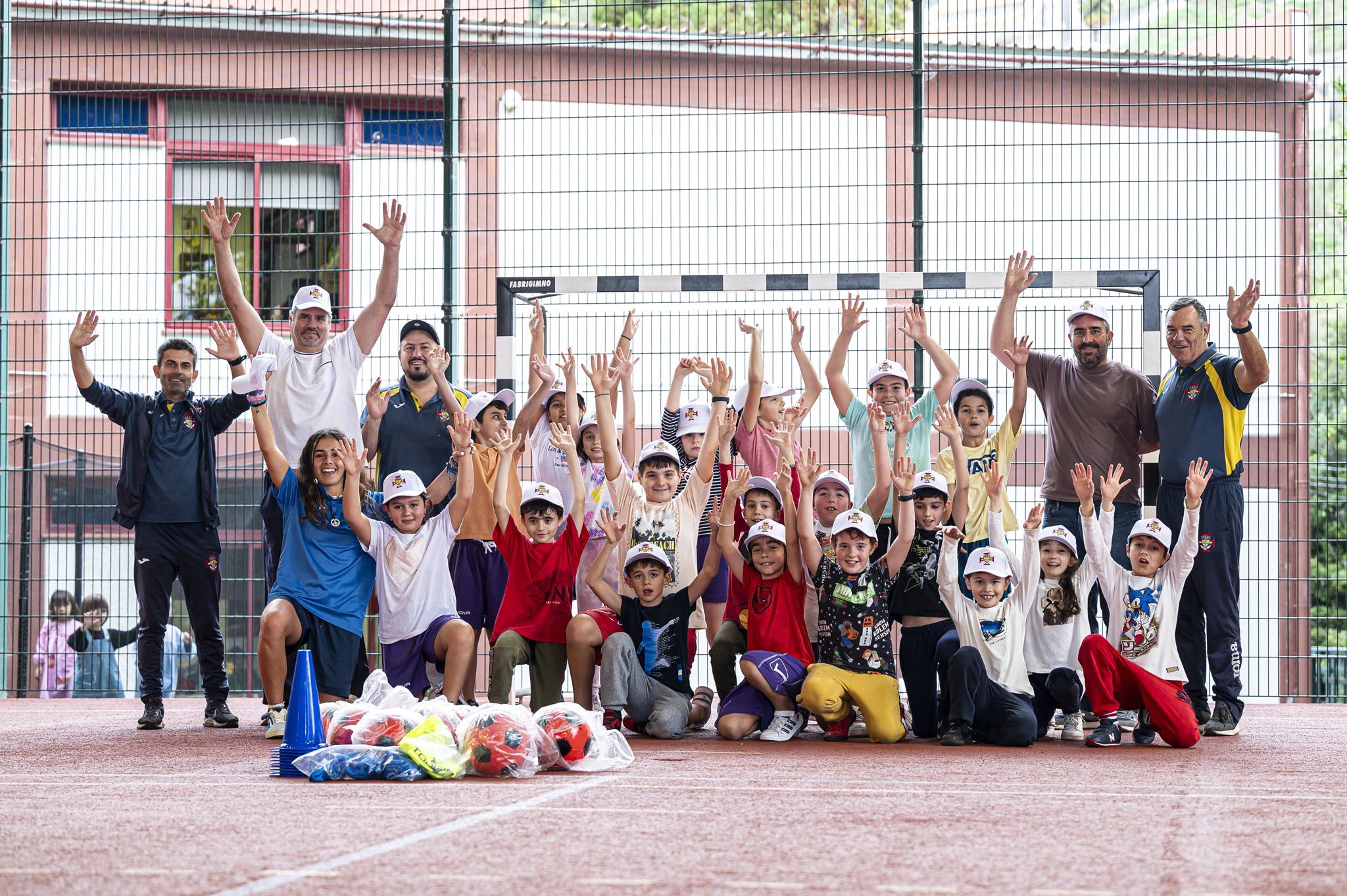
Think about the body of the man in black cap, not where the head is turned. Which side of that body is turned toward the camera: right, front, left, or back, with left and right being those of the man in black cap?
front

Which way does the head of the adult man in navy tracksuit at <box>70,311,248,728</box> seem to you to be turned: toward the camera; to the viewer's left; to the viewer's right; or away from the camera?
toward the camera

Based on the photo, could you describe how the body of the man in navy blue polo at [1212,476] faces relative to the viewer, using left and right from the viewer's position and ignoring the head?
facing the viewer and to the left of the viewer

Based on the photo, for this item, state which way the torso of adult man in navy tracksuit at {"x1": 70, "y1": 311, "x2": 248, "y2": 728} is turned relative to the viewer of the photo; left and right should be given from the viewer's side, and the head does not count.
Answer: facing the viewer

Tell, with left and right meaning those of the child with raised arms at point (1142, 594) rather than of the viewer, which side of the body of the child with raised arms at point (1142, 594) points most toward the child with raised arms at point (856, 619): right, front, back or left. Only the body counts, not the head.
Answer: right

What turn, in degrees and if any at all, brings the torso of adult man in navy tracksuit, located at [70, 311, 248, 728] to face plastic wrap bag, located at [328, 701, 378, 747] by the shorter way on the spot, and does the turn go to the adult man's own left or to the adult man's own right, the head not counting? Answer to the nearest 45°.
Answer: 0° — they already face it

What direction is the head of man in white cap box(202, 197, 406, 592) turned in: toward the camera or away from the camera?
toward the camera

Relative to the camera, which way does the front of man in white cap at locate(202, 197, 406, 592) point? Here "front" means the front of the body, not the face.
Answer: toward the camera

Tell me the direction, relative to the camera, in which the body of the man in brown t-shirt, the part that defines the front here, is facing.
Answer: toward the camera

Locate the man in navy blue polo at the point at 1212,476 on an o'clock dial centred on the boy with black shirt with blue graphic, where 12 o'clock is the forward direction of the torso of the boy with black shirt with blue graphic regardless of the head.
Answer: The man in navy blue polo is roughly at 9 o'clock from the boy with black shirt with blue graphic.

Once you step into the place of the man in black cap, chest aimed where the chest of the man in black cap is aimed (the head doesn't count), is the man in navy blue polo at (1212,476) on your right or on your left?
on your left

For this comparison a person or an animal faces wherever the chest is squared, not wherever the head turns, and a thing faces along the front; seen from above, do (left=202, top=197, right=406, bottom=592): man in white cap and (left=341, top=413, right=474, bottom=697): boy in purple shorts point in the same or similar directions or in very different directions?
same or similar directions

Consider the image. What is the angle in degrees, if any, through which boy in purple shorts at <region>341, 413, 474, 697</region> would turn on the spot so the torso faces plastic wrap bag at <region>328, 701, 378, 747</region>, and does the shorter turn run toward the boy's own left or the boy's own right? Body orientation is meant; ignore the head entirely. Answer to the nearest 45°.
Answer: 0° — they already face it

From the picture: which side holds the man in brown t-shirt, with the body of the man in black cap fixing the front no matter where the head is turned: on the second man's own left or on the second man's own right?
on the second man's own left

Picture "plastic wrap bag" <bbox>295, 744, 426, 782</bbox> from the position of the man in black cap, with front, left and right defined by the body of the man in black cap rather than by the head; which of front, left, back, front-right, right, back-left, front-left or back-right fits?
front

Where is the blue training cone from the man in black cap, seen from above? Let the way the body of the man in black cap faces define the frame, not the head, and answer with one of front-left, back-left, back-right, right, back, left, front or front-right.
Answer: front

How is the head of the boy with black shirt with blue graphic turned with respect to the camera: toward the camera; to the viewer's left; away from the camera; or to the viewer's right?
toward the camera

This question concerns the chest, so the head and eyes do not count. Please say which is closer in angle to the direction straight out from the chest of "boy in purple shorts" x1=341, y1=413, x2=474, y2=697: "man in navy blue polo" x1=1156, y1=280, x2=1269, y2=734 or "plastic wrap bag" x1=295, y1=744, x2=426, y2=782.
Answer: the plastic wrap bag
